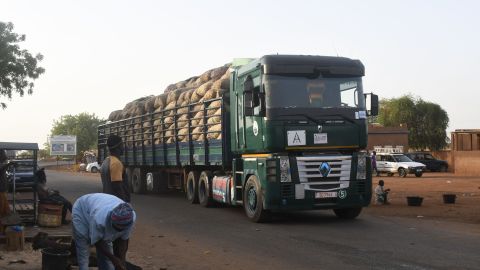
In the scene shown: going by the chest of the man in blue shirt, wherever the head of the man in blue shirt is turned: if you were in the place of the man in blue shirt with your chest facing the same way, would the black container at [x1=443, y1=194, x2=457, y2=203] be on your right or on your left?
on your left

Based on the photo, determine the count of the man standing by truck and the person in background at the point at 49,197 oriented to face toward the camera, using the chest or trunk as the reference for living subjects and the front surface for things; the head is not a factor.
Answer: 0

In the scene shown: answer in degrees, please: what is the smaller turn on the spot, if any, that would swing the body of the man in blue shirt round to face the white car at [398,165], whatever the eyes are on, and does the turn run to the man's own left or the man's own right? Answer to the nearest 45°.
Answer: approximately 90° to the man's own left

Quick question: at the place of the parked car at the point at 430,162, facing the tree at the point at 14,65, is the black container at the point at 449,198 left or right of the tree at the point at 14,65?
left

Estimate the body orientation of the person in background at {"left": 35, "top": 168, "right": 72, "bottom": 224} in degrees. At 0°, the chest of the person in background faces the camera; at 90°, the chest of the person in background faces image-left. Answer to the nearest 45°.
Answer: approximately 270°

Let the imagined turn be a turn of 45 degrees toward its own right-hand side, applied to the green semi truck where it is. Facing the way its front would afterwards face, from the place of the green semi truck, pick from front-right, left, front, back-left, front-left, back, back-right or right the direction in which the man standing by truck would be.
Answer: front-right

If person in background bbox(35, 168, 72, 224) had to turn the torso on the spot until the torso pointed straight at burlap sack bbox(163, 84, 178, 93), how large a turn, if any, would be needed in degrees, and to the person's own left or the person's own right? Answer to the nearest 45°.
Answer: approximately 45° to the person's own left

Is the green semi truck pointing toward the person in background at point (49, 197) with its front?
no

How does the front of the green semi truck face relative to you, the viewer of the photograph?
facing the viewer and to the right of the viewer

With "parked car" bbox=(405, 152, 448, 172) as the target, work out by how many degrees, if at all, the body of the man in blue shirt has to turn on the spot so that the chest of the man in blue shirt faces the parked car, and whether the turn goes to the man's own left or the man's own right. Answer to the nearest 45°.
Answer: approximately 90° to the man's own left
